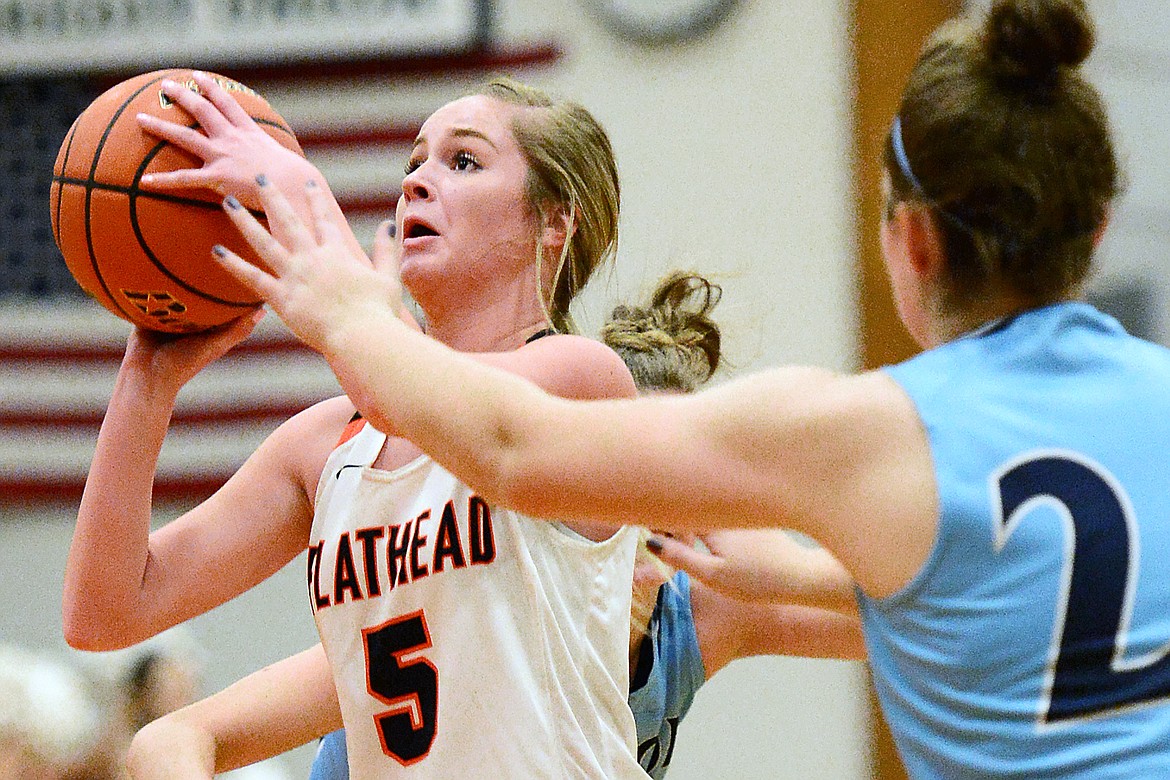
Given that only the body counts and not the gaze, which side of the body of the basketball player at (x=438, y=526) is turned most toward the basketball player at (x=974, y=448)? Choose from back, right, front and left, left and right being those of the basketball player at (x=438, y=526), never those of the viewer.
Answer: left

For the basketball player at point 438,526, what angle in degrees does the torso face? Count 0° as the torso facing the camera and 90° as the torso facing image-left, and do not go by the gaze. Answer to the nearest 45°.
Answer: approximately 45°

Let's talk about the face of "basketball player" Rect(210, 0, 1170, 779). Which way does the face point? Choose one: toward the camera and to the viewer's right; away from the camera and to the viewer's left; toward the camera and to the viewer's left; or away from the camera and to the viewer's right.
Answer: away from the camera and to the viewer's left
